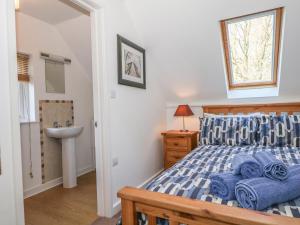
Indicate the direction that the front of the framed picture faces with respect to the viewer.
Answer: facing the viewer and to the right of the viewer

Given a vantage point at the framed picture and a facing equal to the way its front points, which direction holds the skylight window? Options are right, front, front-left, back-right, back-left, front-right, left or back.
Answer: front-left

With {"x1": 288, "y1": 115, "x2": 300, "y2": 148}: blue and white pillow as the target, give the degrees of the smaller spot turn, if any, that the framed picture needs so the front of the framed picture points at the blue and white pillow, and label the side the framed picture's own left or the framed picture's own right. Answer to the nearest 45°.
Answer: approximately 45° to the framed picture's own left

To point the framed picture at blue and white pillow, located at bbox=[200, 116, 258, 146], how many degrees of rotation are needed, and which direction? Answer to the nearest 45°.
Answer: approximately 45° to its left

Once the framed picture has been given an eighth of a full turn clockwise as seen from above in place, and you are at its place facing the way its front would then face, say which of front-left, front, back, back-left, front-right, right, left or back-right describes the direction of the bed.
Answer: front

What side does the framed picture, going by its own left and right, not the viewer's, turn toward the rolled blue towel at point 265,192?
front

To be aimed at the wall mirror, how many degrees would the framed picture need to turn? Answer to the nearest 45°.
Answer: approximately 180°
